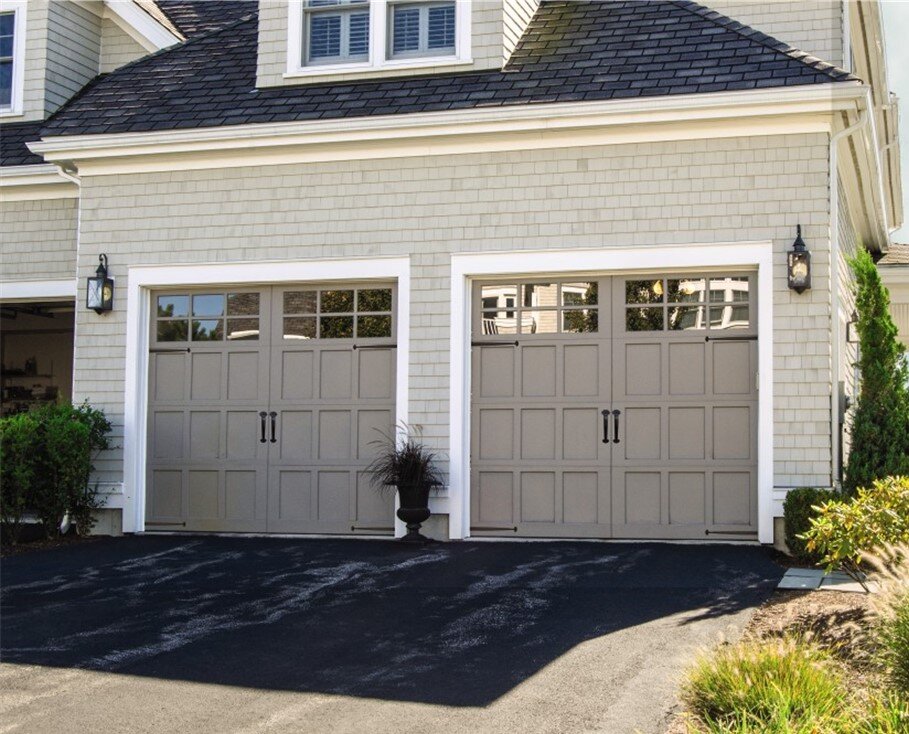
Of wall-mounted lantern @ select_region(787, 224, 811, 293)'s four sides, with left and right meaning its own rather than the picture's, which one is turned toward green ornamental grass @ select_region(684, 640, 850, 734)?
front

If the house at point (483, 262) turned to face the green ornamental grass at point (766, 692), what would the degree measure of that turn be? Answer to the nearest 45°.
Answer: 0° — it already faces it

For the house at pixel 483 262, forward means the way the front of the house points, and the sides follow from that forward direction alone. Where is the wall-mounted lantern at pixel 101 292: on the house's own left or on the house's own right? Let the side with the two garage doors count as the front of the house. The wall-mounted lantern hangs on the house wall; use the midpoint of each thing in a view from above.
on the house's own right

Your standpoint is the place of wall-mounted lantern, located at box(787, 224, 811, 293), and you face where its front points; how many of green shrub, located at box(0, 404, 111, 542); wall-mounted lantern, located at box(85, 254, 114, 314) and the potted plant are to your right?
3

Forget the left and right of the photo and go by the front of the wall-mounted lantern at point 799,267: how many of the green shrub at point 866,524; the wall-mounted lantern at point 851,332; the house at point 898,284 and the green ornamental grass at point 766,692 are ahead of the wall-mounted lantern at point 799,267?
2

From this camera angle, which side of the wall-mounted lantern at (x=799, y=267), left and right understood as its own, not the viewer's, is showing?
front

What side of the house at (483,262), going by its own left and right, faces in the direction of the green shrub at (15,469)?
right

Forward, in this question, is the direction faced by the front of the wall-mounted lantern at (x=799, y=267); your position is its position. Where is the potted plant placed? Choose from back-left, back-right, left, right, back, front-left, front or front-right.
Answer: right

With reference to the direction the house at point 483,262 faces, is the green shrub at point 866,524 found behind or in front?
in front

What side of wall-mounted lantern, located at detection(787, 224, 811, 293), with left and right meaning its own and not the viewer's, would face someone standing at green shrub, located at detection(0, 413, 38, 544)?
right

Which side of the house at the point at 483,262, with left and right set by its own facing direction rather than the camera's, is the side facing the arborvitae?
left

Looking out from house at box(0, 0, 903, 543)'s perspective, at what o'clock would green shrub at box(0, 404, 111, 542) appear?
The green shrub is roughly at 3 o'clock from the house.
